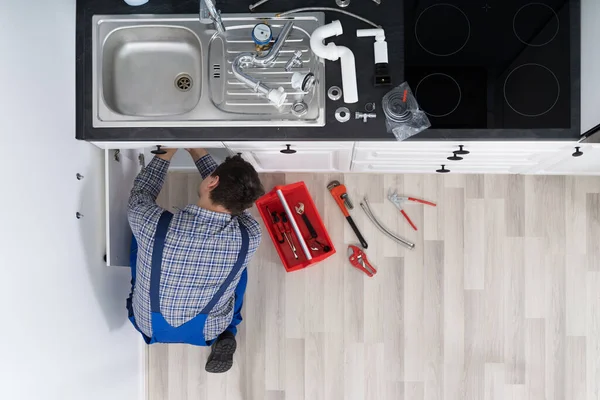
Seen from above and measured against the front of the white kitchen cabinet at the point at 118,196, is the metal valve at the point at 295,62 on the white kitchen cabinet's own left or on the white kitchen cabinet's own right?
on the white kitchen cabinet's own left

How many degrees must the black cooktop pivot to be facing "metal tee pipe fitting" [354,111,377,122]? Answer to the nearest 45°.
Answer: approximately 45° to its right

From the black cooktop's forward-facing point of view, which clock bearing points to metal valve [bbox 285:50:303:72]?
The metal valve is roughly at 2 o'clock from the black cooktop.

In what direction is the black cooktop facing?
toward the camera

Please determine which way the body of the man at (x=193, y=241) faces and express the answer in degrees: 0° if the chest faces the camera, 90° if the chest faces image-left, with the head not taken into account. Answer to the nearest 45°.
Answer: approximately 180°

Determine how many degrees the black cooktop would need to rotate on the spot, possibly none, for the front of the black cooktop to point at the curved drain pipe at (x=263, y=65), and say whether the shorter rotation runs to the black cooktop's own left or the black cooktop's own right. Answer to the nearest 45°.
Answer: approximately 45° to the black cooktop's own right

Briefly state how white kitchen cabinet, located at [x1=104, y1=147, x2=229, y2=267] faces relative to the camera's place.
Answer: facing the viewer

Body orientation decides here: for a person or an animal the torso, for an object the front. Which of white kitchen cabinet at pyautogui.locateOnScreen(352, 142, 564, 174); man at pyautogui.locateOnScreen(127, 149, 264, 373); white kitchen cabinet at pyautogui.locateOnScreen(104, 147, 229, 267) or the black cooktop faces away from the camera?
the man

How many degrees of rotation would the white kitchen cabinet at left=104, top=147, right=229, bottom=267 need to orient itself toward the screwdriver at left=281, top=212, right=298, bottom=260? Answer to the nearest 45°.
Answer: approximately 90° to its left
